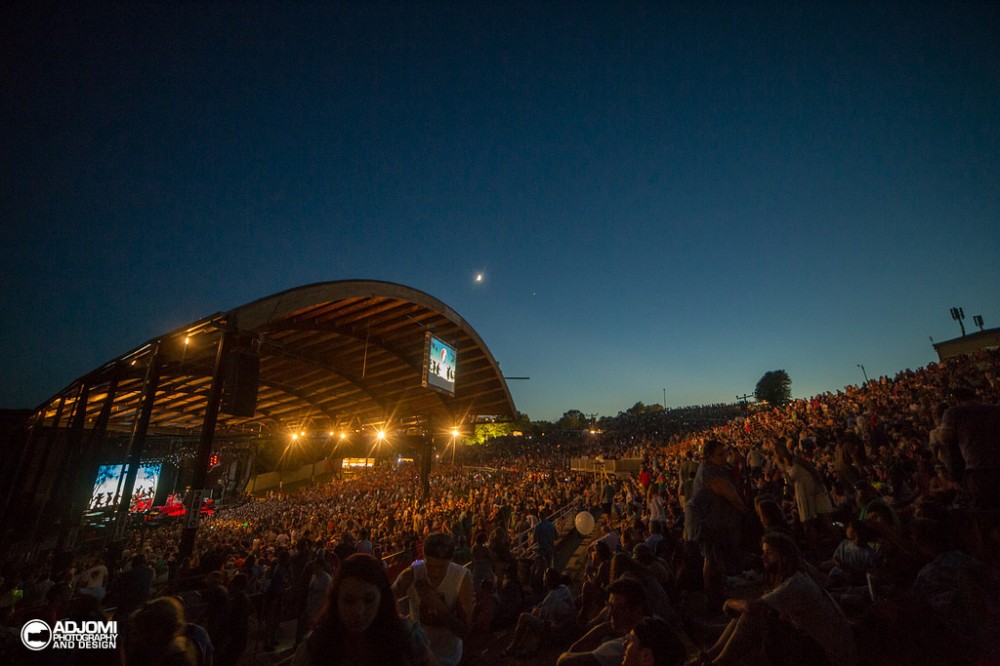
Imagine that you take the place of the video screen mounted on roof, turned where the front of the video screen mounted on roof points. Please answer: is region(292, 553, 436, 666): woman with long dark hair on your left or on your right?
on your right

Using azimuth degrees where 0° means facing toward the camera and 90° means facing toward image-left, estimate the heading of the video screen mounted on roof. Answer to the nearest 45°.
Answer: approximately 315°

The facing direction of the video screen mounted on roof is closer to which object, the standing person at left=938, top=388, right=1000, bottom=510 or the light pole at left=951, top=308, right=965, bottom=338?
the standing person

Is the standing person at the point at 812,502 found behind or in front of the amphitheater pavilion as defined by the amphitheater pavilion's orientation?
in front

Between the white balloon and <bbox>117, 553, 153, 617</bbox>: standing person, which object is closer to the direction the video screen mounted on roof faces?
the white balloon

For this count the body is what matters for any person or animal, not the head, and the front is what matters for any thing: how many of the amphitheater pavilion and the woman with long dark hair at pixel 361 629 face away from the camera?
0

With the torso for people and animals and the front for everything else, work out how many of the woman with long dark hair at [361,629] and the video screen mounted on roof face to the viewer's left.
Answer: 0

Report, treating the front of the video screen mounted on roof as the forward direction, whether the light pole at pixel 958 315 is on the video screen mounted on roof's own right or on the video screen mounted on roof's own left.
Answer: on the video screen mounted on roof's own left

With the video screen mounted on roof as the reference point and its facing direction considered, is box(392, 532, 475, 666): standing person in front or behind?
in front

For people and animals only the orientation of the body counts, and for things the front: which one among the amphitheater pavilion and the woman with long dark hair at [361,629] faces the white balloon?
the amphitheater pavilion
